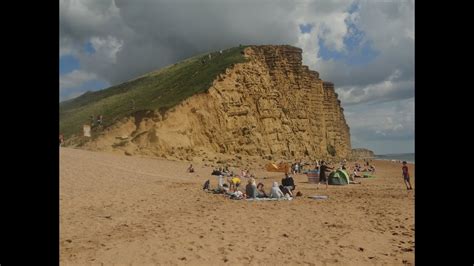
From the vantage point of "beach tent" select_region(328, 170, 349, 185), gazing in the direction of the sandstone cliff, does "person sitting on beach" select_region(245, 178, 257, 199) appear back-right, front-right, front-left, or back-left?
back-left

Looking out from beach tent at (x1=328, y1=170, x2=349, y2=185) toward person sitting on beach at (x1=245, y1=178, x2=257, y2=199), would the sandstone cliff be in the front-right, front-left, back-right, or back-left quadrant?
back-right

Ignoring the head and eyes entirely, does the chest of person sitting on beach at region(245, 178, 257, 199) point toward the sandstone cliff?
yes

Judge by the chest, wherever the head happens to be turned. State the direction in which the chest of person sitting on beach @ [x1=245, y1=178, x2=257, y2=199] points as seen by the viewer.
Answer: away from the camera
